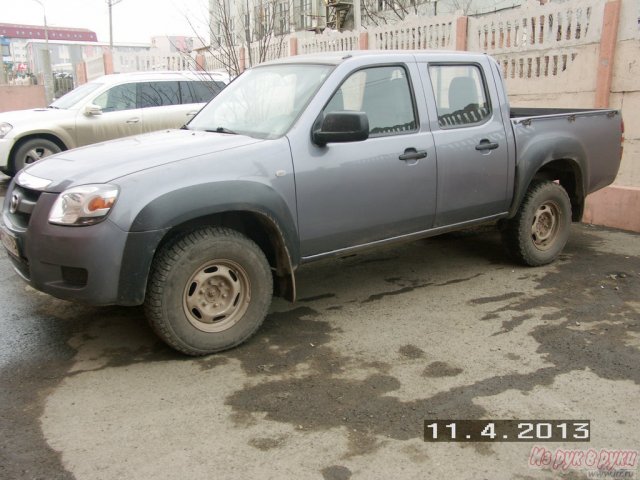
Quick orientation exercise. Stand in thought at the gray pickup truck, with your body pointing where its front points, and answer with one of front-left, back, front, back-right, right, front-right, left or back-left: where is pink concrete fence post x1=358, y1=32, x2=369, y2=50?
back-right

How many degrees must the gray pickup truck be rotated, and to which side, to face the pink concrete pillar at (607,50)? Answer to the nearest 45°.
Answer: approximately 180°

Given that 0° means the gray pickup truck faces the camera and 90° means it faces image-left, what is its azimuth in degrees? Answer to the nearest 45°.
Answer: approximately 45°

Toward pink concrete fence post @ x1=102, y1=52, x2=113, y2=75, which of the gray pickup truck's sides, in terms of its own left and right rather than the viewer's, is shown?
right

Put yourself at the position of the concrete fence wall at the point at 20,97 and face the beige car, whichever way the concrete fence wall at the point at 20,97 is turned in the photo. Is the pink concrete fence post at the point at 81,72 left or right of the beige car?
left

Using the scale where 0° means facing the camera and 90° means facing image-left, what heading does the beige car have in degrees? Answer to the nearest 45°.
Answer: approximately 45°

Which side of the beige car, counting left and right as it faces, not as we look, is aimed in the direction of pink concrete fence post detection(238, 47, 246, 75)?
back

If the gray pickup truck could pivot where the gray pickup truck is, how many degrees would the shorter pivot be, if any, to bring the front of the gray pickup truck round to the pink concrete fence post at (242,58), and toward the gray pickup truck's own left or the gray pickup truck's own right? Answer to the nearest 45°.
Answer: approximately 135° to the gray pickup truck's own right

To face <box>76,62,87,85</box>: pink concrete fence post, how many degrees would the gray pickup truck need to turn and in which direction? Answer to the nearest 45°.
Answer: approximately 90° to its right
